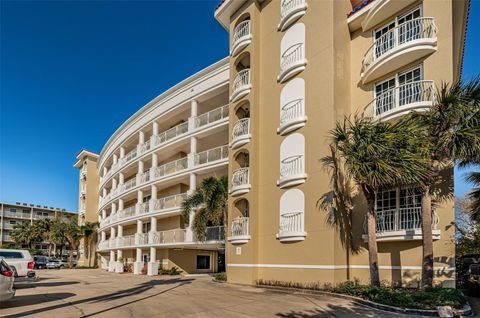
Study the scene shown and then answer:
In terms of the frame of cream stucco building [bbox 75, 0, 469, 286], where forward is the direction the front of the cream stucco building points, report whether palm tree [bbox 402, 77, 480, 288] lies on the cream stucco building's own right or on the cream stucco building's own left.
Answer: on the cream stucco building's own left

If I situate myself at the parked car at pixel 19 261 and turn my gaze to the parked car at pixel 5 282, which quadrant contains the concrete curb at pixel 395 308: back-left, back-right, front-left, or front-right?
front-left

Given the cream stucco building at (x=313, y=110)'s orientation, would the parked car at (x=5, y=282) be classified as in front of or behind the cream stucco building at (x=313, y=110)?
in front

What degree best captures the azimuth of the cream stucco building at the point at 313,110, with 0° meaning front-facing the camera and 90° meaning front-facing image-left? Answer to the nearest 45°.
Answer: approximately 45°

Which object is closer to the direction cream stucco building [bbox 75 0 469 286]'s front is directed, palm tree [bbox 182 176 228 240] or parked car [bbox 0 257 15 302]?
the parked car
